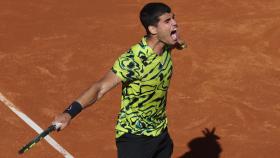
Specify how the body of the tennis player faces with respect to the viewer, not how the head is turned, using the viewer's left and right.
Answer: facing the viewer and to the right of the viewer
